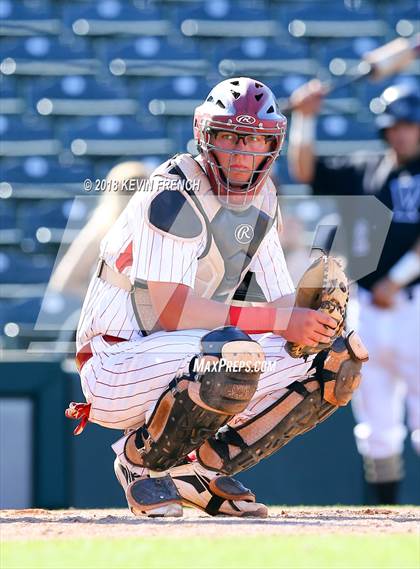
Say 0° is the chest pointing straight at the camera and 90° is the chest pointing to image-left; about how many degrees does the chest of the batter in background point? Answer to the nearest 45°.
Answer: approximately 0°

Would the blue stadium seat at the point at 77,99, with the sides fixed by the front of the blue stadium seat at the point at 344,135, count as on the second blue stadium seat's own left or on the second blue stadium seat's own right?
on the second blue stadium seat's own right

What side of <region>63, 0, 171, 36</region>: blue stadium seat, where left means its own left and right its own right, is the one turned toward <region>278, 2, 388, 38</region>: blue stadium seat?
left

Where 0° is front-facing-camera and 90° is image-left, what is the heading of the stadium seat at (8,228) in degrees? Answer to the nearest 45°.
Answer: approximately 0°

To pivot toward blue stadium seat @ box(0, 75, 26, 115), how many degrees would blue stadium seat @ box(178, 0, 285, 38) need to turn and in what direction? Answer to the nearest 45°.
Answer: approximately 90° to its right
